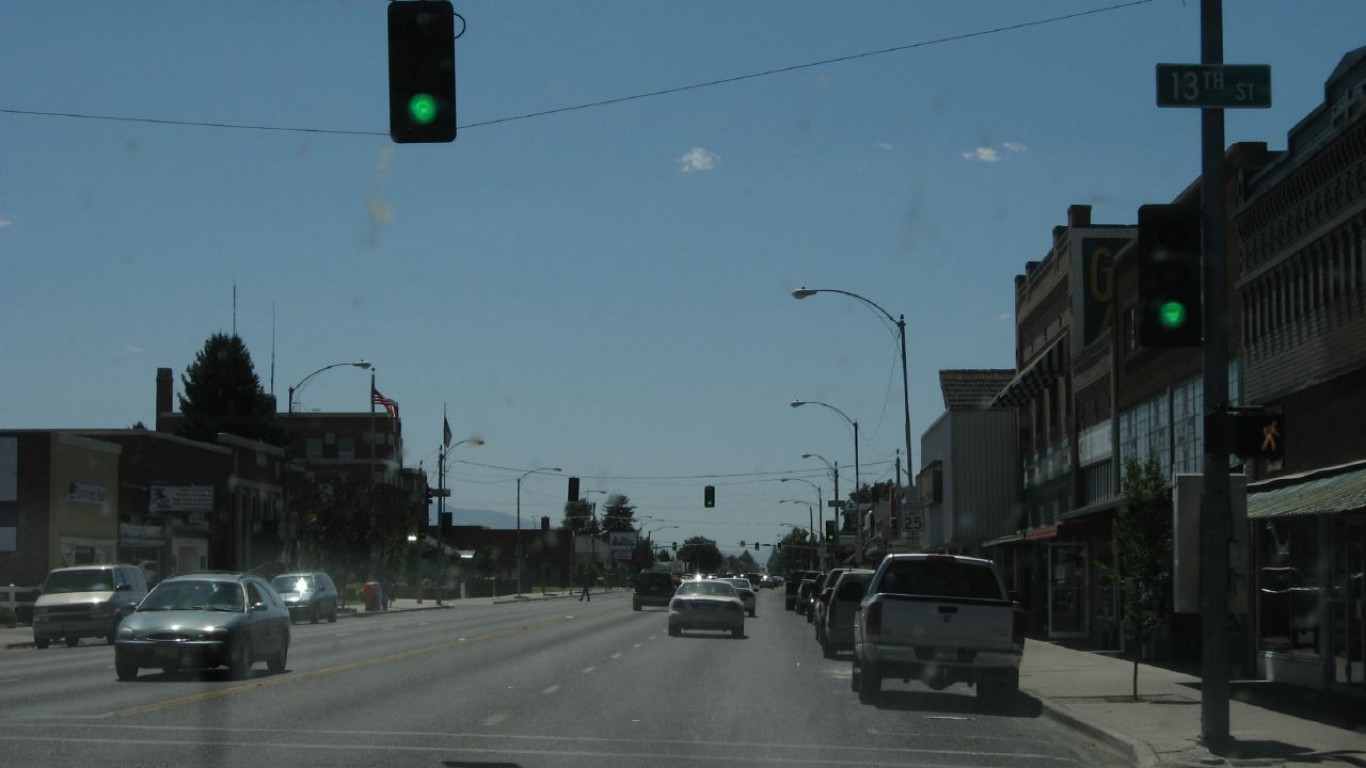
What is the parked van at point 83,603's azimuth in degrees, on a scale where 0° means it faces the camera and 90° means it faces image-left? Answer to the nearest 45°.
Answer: approximately 45°

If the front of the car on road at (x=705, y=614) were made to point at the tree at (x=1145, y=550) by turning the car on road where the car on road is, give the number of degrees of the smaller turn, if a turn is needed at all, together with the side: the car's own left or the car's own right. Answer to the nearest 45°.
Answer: approximately 180°

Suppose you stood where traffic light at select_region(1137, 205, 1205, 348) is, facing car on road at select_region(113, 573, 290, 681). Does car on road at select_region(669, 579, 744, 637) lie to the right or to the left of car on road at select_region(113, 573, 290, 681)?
right

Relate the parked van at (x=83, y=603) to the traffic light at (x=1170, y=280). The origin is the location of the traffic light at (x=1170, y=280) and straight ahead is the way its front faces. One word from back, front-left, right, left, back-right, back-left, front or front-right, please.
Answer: back-right

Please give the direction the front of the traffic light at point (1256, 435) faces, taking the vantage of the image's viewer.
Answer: facing the viewer

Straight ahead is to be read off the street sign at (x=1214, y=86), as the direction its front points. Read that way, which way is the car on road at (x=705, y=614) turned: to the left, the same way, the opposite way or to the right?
the opposite way

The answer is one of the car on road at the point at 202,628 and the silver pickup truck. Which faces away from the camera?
the silver pickup truck

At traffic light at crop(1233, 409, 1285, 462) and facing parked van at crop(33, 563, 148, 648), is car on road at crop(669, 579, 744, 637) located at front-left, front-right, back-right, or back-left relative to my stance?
front-right

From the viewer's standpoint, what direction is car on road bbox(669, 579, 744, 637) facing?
away from the camera

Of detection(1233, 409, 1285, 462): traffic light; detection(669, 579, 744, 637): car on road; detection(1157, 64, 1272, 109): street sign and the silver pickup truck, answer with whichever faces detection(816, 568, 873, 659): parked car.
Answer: the silver pickup truck

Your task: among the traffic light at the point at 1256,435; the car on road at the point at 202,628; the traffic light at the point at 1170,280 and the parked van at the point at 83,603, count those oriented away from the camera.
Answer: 0

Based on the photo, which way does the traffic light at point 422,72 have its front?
toward the camera

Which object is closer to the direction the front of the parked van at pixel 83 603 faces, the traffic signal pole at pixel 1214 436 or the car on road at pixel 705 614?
the traffic signal pole

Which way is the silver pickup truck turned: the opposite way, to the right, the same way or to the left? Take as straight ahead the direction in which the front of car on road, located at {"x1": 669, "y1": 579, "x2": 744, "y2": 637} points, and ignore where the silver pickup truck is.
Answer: the same way

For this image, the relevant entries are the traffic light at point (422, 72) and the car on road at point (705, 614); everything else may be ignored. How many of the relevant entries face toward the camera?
1

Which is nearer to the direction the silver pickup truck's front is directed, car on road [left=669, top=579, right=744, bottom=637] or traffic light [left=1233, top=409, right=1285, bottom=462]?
the car on road

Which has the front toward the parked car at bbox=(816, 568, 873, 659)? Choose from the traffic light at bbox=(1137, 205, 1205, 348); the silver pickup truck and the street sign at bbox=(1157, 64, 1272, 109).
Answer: the silver pickup truck

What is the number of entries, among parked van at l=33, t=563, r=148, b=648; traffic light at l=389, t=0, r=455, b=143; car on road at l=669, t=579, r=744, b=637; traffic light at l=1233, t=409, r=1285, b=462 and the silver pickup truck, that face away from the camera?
2
